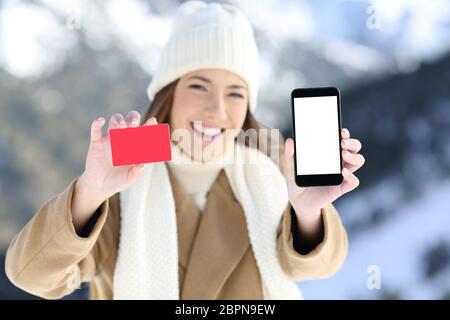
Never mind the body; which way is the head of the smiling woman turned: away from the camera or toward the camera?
toward the camera

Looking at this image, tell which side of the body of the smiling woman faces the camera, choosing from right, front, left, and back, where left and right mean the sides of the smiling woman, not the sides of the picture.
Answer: front
